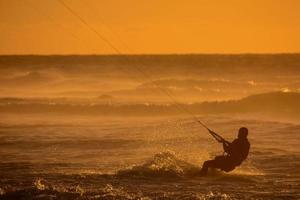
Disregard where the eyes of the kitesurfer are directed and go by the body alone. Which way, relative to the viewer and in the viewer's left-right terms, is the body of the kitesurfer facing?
facing to the left of the viewer
